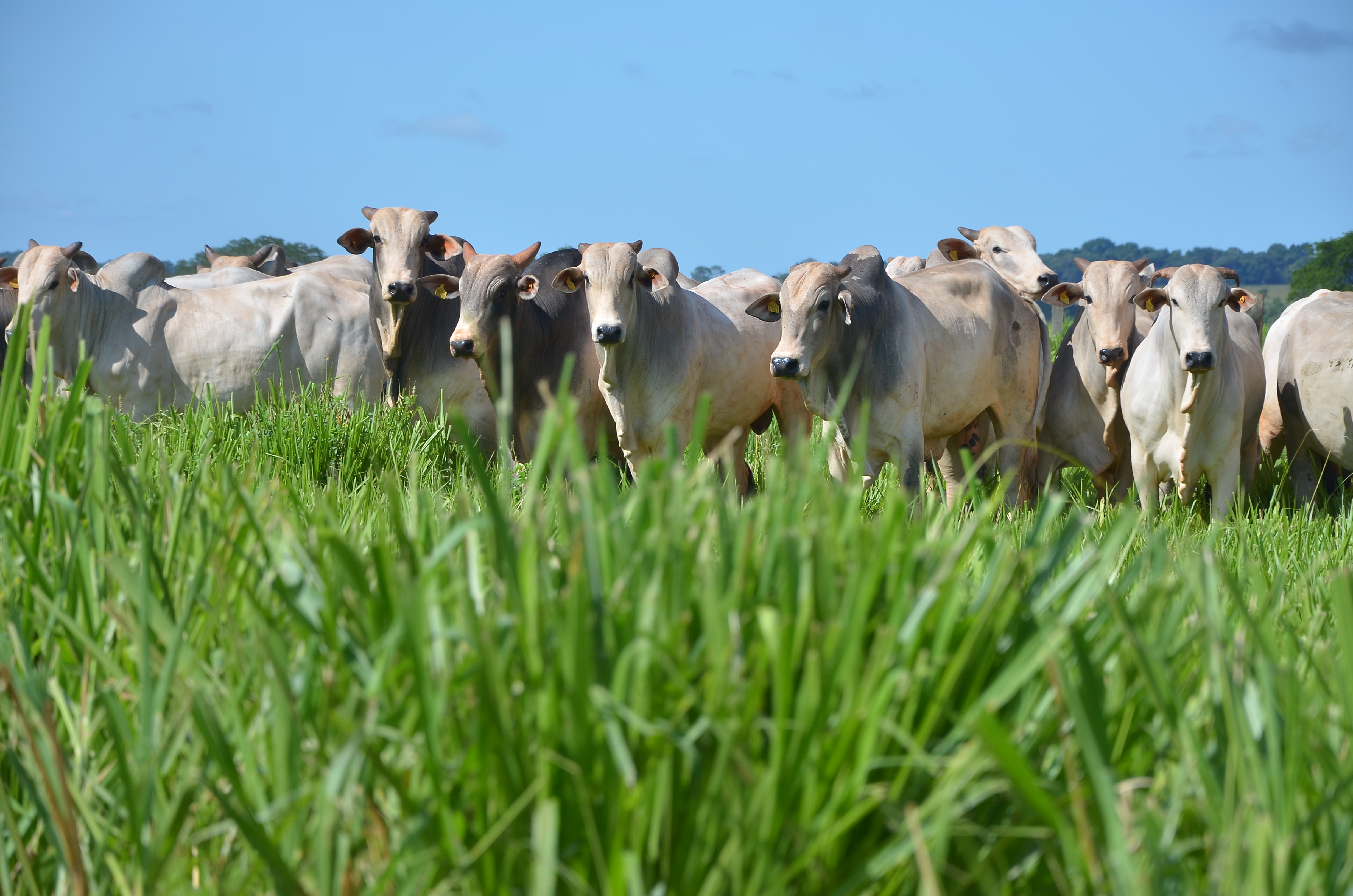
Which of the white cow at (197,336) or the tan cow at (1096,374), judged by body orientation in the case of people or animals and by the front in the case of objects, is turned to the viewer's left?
the white cow at (197,336)

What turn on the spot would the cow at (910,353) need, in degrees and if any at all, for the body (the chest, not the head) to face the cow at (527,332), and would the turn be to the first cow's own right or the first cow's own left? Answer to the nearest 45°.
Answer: approximately 45° to the first cow's own right

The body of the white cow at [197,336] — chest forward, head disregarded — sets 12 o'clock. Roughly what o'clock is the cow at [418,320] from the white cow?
The cow is roughly at 7 o'clock from the white cow.

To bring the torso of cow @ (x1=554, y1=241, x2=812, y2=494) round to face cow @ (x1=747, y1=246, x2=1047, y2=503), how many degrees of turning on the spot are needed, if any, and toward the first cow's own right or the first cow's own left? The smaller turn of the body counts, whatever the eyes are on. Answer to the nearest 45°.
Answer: approximately 135° to the first cow's own left

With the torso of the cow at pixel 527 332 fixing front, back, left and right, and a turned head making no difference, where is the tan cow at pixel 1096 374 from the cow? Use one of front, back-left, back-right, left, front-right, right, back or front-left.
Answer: back-left

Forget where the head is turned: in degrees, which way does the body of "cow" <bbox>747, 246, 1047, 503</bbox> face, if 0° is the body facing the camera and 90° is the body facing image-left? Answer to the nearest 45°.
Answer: approximately 45°

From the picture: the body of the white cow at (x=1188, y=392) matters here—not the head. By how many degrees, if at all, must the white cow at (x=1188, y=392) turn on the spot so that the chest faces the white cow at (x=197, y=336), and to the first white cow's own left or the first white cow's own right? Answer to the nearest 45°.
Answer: approximately 90° to the first white cow's own right

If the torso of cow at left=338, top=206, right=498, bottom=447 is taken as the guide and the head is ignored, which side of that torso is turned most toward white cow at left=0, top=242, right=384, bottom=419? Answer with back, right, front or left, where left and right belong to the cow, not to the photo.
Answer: right

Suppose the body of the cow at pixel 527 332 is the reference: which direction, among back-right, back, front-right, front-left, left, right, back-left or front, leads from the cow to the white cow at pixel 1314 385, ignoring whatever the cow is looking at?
back-left

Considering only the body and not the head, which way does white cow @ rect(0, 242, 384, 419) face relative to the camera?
to the viewer's left

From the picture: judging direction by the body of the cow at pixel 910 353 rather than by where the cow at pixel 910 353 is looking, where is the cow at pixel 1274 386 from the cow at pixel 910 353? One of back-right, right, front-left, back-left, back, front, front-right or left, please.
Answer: back

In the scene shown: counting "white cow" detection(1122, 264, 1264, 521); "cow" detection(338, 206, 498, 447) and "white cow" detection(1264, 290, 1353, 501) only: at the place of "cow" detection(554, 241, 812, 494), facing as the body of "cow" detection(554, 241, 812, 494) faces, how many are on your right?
1
